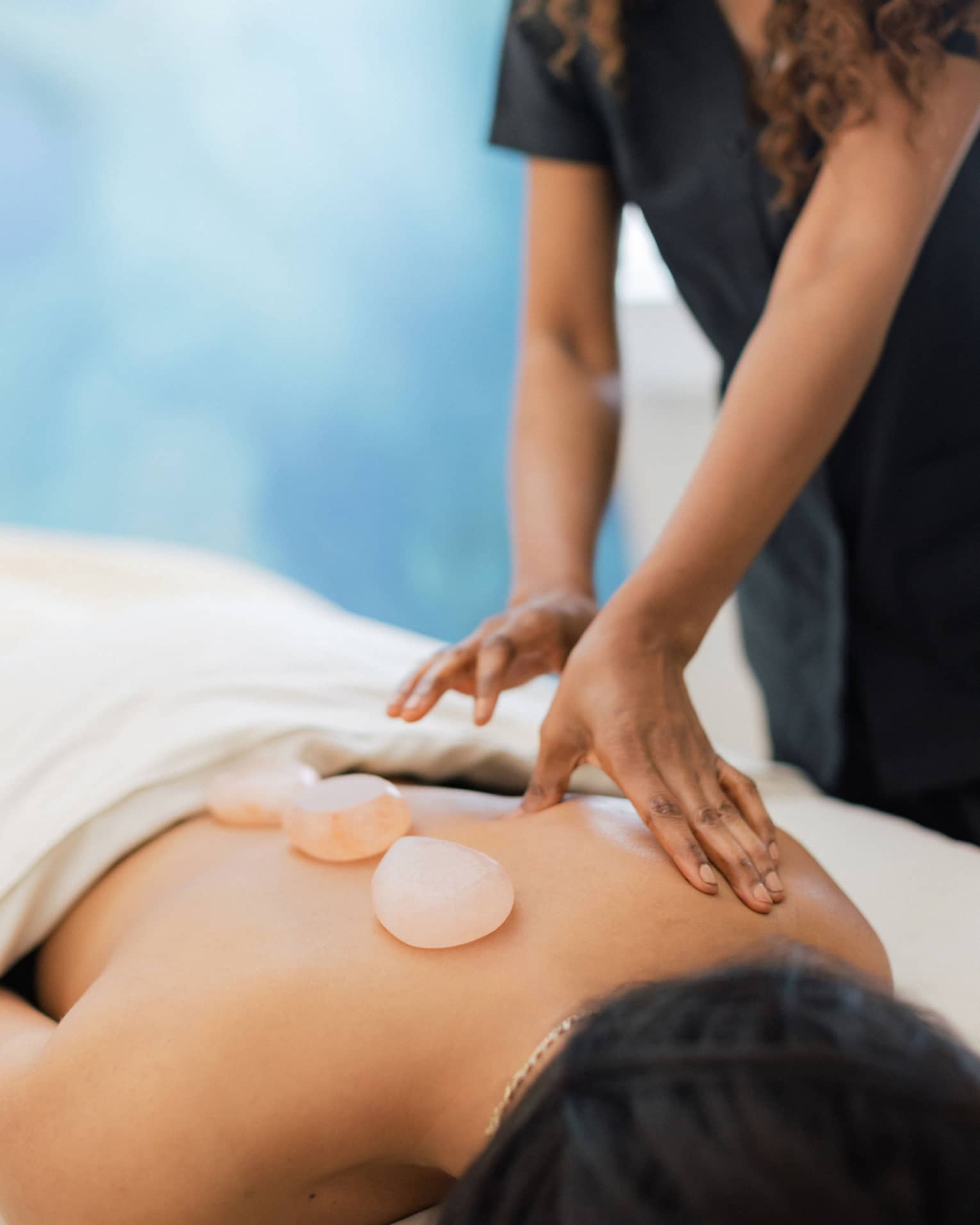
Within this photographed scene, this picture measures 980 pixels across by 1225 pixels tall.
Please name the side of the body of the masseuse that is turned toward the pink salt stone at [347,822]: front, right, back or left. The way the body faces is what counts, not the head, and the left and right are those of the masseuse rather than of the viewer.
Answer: front

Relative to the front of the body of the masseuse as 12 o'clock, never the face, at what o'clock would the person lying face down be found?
The person lying face down is roughly at 11 o'clock from the masseuse.

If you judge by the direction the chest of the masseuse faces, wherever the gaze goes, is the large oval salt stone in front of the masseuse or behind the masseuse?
in front

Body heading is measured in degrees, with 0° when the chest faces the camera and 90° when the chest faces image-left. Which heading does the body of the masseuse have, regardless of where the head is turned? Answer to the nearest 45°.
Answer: approximately 45°
